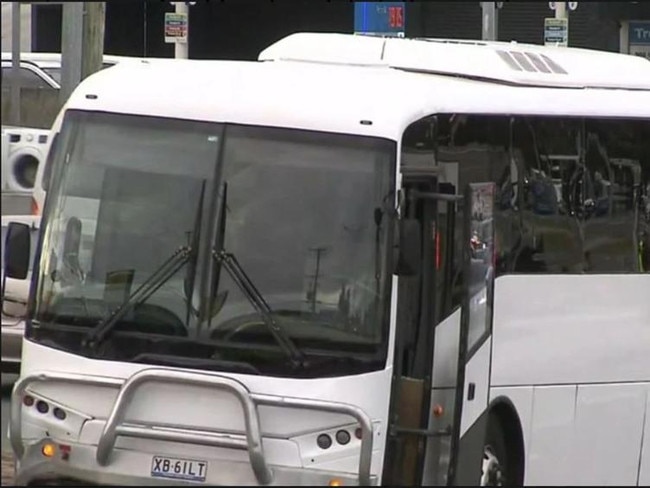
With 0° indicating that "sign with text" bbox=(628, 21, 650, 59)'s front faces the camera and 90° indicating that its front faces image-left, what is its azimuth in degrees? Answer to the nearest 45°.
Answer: approximately 0°

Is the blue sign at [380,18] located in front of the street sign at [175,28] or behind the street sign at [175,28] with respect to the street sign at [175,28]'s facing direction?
behind

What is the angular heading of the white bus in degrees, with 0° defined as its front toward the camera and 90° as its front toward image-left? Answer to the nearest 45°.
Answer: approximately 45°

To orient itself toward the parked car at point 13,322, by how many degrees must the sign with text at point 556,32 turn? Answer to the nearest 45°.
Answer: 0° — it already faces it

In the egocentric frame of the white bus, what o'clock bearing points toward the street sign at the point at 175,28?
The street sign is roughly at 4 o'clock from the white bus.

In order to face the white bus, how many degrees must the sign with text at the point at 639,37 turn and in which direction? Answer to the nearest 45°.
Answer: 0° — it already faces it

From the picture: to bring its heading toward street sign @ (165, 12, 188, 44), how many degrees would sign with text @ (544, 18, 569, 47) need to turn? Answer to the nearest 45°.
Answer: approximately 45° to its right
